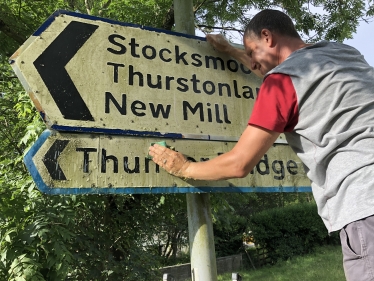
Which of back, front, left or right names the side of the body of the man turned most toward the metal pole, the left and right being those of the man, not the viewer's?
front

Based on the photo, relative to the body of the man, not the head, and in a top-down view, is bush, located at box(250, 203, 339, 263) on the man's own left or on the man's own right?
on the man's own right

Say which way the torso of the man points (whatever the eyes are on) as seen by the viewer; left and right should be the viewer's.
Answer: facing away from the viewer and to the left of the viewer

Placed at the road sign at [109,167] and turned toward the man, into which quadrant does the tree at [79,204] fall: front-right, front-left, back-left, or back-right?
back-left

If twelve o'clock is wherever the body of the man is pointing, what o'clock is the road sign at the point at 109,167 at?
The road sign is roughly at 11 o'clock from the man.

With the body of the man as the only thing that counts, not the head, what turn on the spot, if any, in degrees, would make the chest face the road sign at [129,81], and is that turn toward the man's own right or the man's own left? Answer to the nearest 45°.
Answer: approximately 45° to the man's own left

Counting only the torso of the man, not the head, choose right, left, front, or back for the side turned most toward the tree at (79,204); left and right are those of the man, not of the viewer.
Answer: front

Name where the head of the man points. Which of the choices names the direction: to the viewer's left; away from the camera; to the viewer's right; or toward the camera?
to the viewer's left
